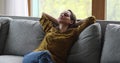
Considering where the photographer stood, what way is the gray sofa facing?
facing the viewer

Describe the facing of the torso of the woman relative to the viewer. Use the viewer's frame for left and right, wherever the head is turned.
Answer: facing the viewer and to the left of the viewer
